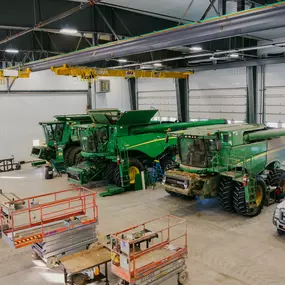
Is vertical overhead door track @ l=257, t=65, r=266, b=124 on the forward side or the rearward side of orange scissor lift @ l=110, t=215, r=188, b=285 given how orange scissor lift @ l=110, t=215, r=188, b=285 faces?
on the rearward side

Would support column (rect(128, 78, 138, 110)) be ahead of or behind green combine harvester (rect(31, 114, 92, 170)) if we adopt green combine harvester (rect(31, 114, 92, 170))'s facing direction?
behind

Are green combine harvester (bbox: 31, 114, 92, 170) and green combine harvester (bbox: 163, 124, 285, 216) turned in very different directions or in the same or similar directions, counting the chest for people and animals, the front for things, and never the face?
same or similar directions

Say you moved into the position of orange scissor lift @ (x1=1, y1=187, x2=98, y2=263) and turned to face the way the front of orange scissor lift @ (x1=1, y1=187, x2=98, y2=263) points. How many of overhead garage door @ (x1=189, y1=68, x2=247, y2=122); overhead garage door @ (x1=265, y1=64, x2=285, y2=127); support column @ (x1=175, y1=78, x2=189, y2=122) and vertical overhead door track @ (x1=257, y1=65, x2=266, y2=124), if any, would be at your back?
4

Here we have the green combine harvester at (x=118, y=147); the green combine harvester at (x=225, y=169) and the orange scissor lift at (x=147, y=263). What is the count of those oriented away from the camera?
0

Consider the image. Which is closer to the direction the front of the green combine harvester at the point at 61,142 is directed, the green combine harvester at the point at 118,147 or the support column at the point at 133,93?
the green combine harvester

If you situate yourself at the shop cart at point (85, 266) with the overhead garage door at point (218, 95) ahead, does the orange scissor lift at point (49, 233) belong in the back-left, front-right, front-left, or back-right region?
front-left

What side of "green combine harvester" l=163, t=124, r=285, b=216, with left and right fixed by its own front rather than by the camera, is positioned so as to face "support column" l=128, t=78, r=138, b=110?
right

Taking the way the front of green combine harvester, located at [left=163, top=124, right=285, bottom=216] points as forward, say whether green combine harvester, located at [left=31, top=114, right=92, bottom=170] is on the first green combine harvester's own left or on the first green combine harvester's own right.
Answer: on the first green combine harvester's own right

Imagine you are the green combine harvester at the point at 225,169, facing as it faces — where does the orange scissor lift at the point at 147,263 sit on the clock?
The orange scissor lift is roughly at 11 o'clock from the green combine harvester.

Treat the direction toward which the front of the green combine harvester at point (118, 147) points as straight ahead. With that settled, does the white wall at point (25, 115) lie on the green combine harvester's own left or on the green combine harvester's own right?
on the green combine harvester's own right

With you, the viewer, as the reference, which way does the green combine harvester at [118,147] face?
facing the viewer and to the left of the viewer

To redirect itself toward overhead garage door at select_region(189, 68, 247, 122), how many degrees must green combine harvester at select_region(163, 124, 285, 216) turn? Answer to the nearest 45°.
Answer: approximately 135° to its right

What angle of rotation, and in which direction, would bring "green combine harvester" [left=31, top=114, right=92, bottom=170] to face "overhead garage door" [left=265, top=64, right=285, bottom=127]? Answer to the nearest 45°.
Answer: approximately 135° to its left

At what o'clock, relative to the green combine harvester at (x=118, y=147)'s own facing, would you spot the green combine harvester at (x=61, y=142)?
the green combine harvester at (x=61, y=142) is roughly at 3 o'clock from the green combine harvester at (x=118, y=147).

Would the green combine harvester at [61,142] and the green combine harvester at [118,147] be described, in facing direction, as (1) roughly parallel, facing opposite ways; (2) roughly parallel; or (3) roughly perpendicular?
roughly parallel

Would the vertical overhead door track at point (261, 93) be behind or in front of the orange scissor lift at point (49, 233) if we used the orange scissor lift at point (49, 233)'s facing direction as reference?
behind
